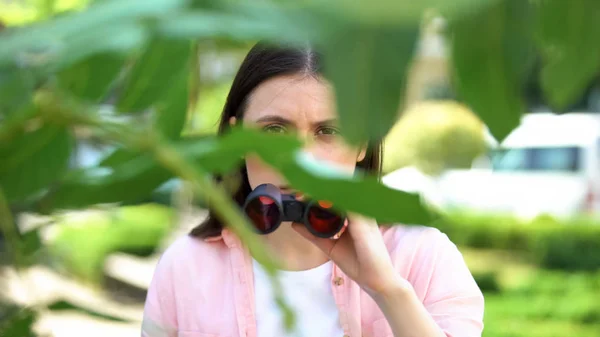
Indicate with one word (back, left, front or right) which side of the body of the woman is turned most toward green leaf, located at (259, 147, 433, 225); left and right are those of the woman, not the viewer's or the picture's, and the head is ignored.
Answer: front

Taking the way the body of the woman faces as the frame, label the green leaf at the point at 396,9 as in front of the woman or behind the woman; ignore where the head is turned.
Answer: in front

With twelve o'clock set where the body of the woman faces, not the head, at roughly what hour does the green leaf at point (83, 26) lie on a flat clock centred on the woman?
The green leaf is roughly at 12 o'clock from the woman.

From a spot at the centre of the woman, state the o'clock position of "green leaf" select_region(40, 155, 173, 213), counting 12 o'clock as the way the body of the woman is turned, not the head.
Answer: The green leaf is roughly at 12 o'clock from the woman.

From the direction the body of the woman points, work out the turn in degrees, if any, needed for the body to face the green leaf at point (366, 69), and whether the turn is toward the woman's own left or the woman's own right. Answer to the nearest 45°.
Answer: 0° — they already face it

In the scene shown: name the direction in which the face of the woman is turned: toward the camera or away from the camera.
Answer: toward the camera

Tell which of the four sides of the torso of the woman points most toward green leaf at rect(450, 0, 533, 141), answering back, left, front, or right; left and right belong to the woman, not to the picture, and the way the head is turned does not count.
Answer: front

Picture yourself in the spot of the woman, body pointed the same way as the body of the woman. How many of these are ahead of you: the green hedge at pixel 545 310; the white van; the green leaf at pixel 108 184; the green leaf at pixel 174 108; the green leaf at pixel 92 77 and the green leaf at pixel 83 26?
4

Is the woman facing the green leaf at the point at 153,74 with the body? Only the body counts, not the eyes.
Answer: yes

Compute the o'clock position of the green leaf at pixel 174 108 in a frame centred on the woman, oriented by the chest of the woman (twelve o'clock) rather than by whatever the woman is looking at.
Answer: The green leaf is roughly at 12 o'clock from the woman.

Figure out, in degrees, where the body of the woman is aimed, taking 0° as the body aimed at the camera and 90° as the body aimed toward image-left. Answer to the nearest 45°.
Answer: approximately 0°

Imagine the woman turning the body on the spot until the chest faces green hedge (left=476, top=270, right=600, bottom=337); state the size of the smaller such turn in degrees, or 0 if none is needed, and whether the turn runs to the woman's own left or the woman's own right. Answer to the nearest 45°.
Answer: approximately 180°

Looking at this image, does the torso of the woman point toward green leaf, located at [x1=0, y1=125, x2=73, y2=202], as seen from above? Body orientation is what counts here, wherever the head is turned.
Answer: yes

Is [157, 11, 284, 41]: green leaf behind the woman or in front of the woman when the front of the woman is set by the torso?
in front
